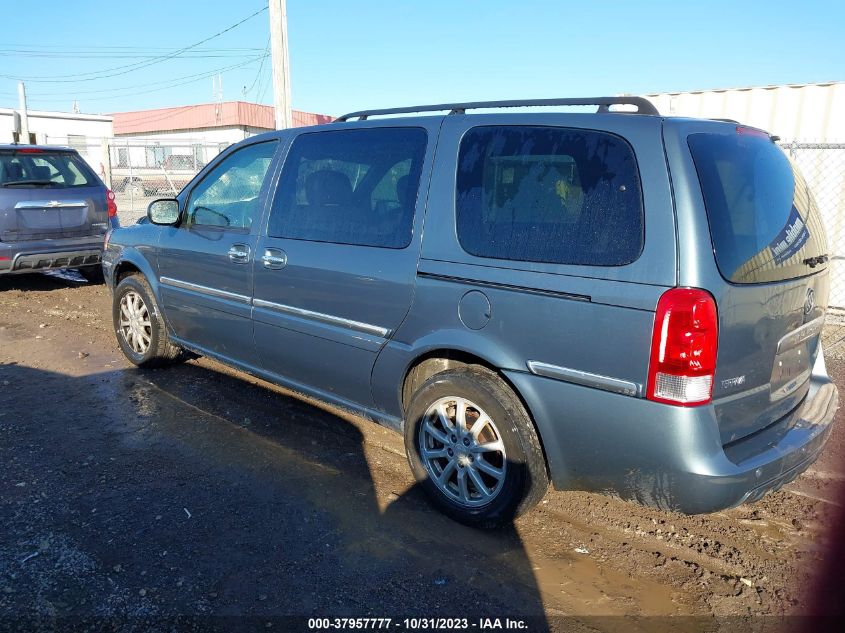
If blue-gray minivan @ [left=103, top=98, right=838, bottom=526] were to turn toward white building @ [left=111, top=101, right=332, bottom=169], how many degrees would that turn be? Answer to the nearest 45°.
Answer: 0° — it already faces it

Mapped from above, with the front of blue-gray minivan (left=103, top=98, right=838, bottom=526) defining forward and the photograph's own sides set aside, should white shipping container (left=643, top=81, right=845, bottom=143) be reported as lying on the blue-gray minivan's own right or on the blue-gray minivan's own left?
on the blue-gray minivan's own right

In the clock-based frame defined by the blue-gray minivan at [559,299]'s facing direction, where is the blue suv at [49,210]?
the blue suv at [49,210] is roughly at 12 o'clock from the blue-gray minivan at [559,299].

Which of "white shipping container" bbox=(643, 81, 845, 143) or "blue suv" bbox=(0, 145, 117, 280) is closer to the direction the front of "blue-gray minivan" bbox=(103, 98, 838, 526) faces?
the blue suv

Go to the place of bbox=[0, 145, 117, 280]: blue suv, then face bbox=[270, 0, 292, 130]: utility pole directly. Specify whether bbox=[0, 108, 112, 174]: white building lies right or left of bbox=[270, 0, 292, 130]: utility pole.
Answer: left

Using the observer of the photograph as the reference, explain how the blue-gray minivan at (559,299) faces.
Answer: facing away from the viewer and to the left of the viewer

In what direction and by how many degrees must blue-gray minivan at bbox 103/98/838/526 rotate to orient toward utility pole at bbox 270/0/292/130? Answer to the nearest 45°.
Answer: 0° — it already faces it
